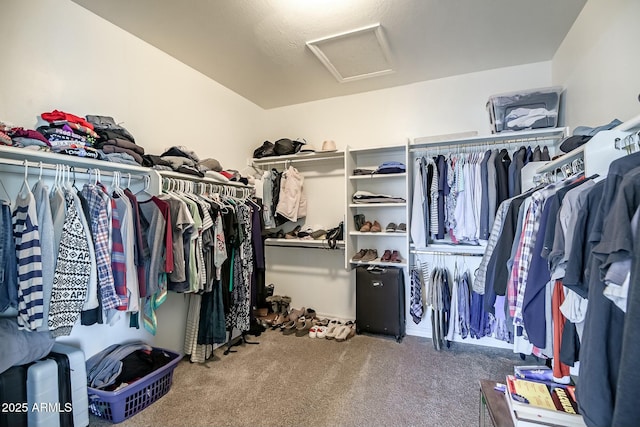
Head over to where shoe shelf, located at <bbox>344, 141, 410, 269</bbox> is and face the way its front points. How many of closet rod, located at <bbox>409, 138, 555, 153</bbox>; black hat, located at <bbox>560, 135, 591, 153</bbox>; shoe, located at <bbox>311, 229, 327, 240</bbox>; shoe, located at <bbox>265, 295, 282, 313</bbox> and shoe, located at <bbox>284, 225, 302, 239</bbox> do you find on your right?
3

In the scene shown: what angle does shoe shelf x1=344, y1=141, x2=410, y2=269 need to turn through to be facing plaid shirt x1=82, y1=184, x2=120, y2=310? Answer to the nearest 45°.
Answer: approximately 45° to its right

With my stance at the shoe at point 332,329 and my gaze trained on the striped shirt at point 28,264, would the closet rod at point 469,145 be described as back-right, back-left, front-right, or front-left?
back-left
